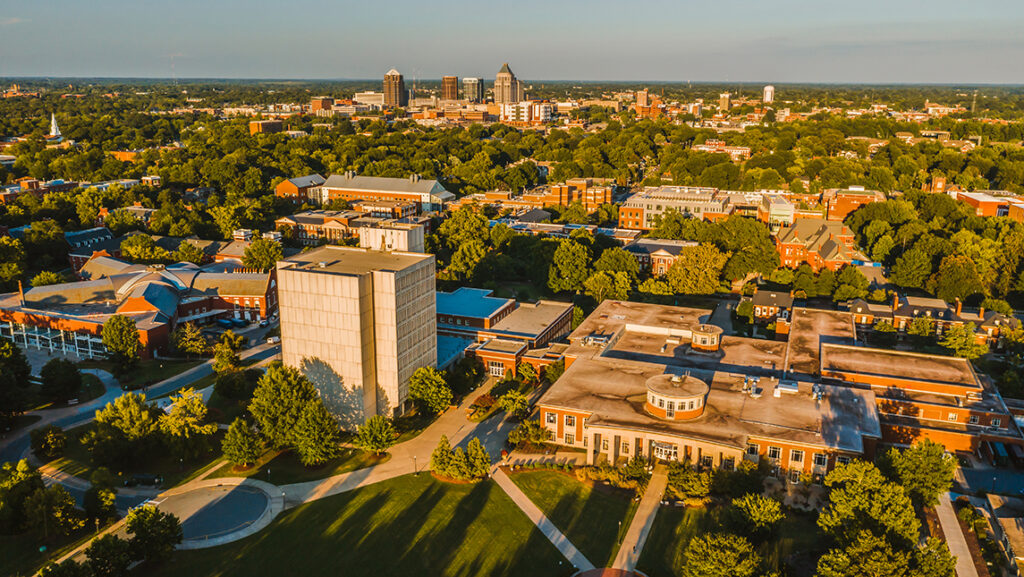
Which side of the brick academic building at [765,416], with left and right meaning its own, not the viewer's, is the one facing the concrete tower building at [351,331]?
right

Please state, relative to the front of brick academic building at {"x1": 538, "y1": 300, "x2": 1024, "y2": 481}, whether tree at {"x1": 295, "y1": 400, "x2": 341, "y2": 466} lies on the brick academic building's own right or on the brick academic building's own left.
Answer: on the brick academic building's own right

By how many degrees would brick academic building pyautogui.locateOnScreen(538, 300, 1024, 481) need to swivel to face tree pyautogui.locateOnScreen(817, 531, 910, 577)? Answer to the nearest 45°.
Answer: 0° — it already faces it

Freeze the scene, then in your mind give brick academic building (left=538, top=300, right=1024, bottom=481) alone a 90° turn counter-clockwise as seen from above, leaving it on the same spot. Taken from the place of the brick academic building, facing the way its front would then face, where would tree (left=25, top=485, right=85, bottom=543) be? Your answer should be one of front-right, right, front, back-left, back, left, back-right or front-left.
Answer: back-right

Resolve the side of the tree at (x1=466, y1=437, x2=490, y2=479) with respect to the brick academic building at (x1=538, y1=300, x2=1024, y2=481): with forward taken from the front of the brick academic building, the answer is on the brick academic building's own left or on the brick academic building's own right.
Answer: on the brick academic building's own right

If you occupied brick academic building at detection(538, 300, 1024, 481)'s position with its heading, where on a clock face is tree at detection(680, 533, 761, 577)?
The tree is roughly at 12 o'clock from the brick academic building.

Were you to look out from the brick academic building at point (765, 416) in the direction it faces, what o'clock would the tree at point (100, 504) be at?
The tree is roughly at 2 o'clock from the brick academic building.

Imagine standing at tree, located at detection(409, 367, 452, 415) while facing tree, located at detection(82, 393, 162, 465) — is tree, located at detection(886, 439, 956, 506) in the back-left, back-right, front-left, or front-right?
back-left

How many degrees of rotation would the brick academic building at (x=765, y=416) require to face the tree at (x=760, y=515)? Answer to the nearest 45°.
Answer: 0° — it already faces it

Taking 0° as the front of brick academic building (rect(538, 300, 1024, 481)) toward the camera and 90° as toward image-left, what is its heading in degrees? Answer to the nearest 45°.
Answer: approximately 0°
